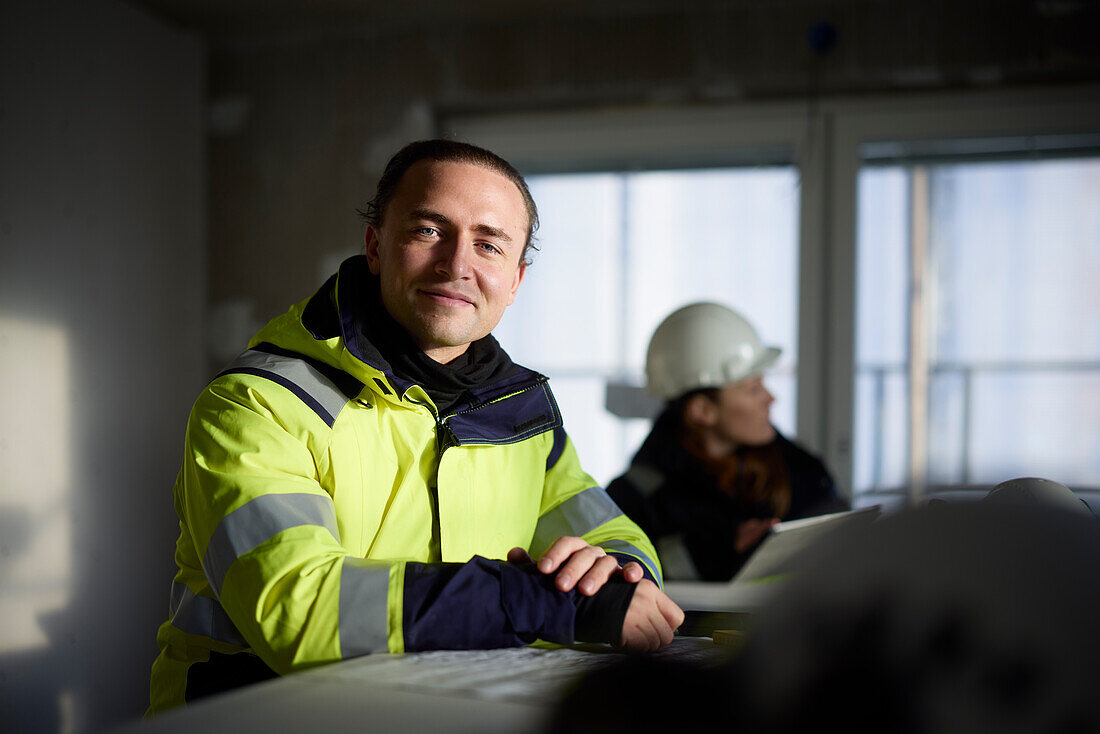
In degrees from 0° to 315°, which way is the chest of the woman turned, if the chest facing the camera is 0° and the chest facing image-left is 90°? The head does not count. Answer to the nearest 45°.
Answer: approximately 315°

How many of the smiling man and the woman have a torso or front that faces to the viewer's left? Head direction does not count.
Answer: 0

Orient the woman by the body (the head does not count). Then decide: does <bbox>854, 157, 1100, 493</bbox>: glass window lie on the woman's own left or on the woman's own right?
on the woman's own left

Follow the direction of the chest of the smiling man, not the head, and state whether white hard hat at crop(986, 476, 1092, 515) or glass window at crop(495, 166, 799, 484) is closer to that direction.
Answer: the white hard hat

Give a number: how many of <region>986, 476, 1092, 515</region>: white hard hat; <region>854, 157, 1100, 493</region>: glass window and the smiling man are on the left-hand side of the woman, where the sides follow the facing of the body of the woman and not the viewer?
1

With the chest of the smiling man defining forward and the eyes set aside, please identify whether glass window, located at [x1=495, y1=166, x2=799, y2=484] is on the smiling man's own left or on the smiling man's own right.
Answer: on the smiling man's own left

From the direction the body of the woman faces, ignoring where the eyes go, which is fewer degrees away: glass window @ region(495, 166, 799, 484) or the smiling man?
the smiling man

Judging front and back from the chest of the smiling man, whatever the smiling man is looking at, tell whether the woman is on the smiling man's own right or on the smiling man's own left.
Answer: on the smiling man's own left

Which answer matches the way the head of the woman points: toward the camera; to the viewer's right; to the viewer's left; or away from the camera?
to the viewer's right

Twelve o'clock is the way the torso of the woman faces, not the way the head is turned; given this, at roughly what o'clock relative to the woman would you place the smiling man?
The smiling man is roughly at 2 o'clock from the woman.

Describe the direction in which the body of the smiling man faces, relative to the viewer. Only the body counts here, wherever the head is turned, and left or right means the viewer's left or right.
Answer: facing the viewer and to the right of the viewer
